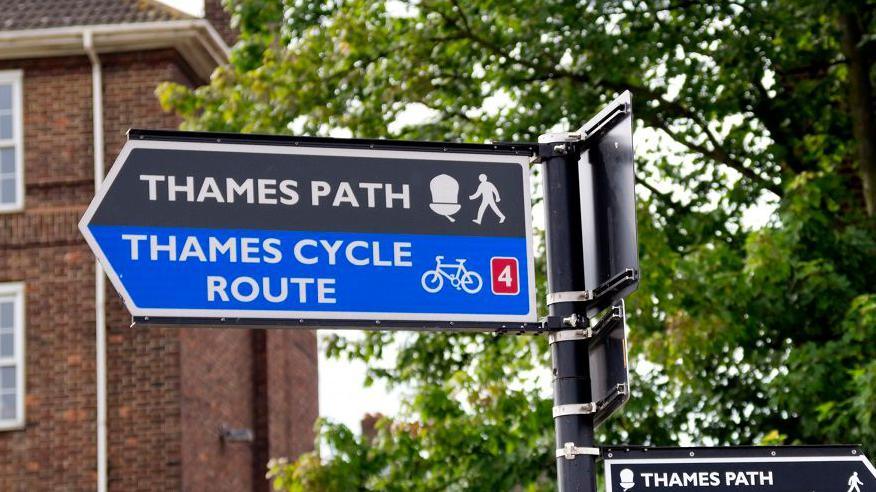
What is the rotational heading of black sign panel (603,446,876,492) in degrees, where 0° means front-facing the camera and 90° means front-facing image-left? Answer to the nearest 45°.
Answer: approximately 0°

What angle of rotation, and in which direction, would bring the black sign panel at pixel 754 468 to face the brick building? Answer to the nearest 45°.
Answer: approximately 135° to its right

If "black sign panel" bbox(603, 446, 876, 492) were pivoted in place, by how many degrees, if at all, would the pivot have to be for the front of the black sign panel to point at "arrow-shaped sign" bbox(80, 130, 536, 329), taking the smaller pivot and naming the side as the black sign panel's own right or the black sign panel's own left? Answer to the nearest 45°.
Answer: approximately 45° to the black sign panel's own right
